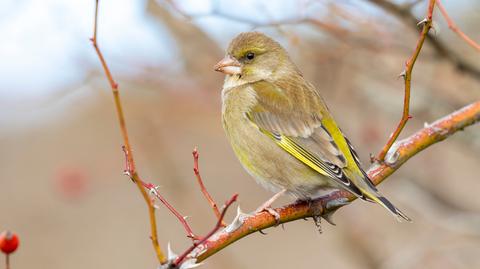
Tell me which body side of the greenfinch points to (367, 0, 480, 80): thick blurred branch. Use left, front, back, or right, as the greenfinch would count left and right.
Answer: back

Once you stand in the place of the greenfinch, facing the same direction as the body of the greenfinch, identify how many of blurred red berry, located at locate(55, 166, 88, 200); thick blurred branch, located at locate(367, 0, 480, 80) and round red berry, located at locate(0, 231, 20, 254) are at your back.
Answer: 1

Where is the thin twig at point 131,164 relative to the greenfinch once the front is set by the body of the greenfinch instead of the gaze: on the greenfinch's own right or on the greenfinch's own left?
on the greenfinch's own left

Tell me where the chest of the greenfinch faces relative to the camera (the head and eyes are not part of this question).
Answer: to the viewer's left

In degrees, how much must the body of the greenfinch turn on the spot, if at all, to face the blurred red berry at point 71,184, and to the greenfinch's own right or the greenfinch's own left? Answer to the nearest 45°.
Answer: approximately 45° to the greenfinch's own right

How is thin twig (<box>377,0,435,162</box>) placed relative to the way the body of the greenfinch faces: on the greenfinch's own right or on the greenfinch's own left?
on the greenfinch's own left

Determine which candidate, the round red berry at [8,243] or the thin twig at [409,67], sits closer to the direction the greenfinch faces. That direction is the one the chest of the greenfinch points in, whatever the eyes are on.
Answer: the round red berry
